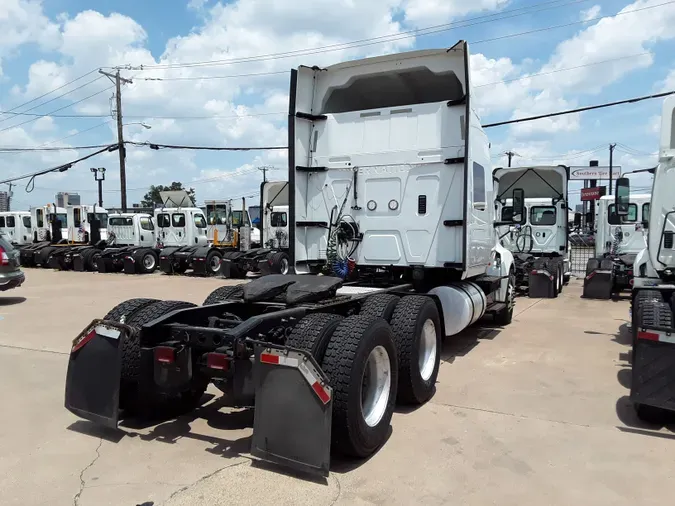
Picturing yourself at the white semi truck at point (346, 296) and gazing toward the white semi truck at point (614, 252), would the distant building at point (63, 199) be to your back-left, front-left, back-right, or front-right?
front-left

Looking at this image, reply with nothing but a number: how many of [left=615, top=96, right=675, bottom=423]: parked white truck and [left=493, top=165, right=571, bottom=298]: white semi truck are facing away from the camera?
2

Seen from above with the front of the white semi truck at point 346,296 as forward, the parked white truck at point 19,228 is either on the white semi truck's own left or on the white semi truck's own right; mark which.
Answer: on the white semi truck's own left

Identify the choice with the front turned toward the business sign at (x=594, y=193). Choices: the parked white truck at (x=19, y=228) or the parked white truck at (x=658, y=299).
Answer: the parked white truck at (x=658, y=299)

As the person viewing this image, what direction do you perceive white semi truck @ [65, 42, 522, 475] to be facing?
facing away from the viewer and to the right of the viewer

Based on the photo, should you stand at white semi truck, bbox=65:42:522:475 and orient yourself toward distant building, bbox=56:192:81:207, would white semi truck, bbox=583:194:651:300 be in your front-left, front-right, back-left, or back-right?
front-right

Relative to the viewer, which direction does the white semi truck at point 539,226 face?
away from the camera

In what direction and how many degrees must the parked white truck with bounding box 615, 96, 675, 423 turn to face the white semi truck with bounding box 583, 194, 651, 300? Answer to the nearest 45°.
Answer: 0° — it already faces it

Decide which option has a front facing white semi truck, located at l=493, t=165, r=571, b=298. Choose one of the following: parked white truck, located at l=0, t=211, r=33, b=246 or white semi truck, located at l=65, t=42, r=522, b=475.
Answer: white semi truck, located at l=65, t=42, r=522, b=475

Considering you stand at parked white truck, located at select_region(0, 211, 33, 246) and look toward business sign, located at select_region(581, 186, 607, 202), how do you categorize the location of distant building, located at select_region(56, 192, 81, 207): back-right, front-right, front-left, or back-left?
front-left

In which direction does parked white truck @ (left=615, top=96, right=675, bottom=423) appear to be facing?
away from the camera

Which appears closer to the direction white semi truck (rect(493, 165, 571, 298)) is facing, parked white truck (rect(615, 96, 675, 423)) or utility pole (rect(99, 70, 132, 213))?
the utility pole

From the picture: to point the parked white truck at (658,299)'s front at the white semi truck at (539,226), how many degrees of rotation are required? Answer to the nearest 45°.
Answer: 0° — it already faces it
